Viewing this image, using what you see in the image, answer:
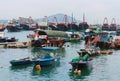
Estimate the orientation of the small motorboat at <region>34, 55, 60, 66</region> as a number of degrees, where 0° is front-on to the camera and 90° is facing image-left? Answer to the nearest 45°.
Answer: approximately 45°

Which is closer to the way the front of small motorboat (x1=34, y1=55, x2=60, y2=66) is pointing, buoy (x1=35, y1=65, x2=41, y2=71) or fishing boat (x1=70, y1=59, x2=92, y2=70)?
the buoy

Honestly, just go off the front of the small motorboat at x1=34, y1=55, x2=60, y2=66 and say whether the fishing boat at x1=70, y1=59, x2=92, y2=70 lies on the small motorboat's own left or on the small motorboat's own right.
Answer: on the small motorboat's own left
